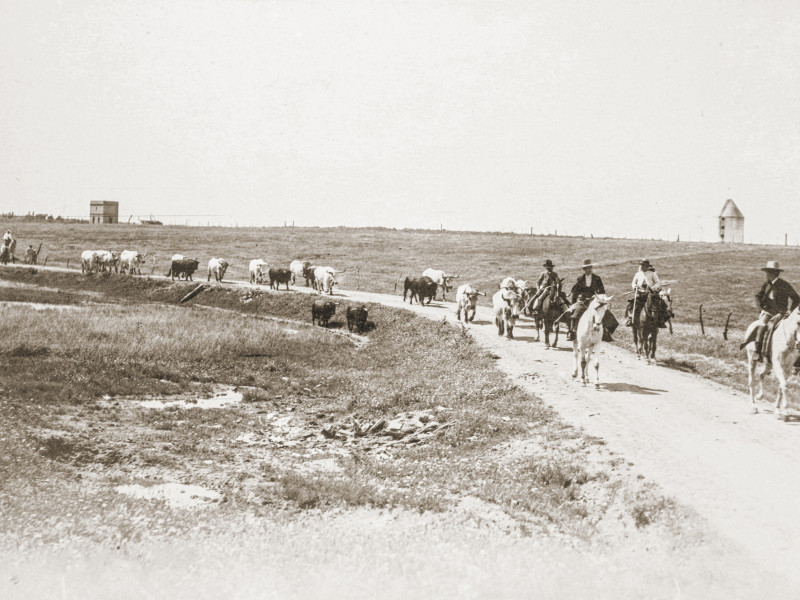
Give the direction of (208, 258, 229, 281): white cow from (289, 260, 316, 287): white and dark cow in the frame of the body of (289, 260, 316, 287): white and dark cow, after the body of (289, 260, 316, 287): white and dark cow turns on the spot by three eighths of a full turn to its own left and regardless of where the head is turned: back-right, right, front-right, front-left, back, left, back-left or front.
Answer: left

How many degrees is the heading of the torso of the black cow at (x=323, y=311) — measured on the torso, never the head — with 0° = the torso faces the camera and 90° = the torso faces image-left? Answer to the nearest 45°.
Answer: approximately 315°

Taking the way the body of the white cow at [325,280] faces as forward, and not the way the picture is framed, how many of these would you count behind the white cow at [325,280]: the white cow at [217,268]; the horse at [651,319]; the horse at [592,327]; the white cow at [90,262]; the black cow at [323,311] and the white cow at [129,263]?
3

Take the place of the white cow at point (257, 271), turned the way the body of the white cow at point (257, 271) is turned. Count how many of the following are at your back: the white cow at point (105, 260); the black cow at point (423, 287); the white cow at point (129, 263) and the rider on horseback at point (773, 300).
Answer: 2

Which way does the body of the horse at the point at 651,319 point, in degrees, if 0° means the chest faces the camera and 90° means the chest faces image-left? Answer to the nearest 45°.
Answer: approximately 315°

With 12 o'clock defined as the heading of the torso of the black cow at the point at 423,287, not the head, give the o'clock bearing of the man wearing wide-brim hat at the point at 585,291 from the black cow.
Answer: The man wearing wide-brim hat is roughly at 1 o'clock from the black cow.

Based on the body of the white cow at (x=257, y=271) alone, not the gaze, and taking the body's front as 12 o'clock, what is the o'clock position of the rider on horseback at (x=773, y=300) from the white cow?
The rider on horseback is roughly at 1 o'clock from the white cow.

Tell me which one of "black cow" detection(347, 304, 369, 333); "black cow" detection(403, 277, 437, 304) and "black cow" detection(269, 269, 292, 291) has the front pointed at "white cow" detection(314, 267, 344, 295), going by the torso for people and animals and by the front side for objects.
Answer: "black cow" detection(269, 269, 292, 291)

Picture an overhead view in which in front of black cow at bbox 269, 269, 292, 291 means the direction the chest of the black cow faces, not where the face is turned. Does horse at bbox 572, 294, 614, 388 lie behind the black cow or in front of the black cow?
in front

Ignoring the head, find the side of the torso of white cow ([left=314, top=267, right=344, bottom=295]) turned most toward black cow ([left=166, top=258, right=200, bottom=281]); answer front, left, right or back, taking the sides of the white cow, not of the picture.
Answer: back

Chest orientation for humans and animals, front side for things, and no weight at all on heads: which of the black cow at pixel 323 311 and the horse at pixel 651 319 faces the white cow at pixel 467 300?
the black cow

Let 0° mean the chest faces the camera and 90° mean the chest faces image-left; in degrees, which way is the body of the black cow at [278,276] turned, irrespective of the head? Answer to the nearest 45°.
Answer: approximately 315°

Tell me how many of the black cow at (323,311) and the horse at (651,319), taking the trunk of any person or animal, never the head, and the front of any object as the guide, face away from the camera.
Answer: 0

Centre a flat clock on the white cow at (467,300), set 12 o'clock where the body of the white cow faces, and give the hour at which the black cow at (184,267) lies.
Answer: The black cow is roughly at 6 o'clock from the white cow.
